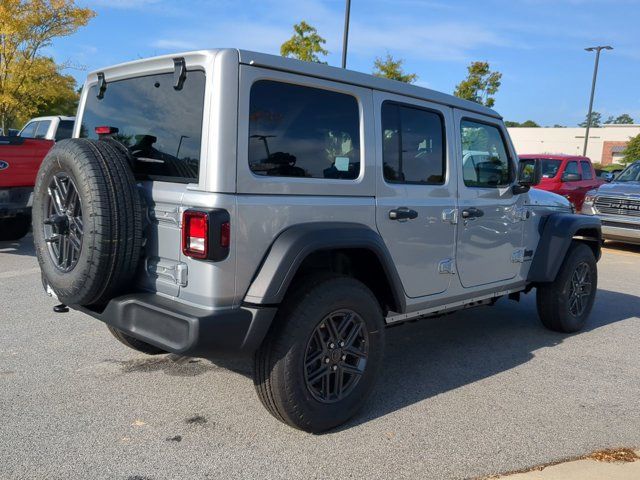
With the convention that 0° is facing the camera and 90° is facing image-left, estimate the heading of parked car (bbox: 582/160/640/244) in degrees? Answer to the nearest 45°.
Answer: approximately 45°

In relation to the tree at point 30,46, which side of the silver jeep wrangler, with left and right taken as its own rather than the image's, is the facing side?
left

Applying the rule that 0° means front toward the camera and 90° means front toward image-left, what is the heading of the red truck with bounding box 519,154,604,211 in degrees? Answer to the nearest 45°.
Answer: approximately 45°

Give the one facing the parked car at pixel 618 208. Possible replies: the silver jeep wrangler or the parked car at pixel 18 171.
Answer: the silver jeep wrangler

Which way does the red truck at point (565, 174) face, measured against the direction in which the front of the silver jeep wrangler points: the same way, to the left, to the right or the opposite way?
the opposite way

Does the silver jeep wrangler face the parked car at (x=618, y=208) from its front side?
yes

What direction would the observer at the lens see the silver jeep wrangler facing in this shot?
facing away from the viewer and to the right of the viewer
